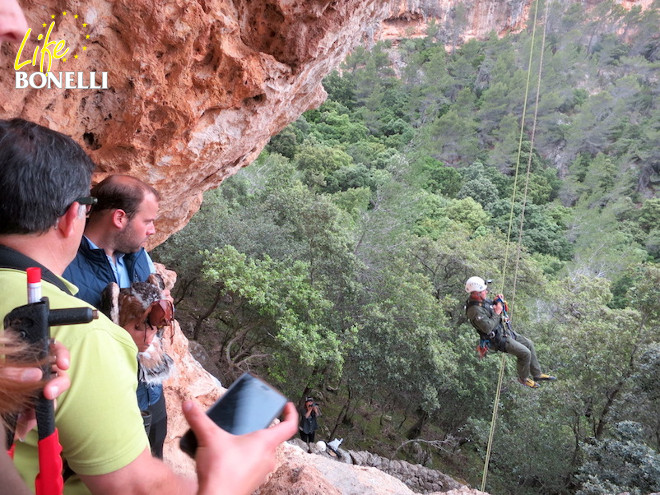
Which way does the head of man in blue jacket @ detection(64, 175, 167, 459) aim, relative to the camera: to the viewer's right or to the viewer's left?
to the viewer's right

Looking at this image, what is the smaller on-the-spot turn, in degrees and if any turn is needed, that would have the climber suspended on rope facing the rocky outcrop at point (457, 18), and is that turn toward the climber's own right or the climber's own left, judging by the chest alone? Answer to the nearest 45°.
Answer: approximately 90° to the climber's own left

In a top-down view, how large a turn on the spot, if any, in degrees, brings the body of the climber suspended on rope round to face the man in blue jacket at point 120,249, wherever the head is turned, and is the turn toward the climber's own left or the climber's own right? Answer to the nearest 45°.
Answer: approximately 90° to the climber's own right

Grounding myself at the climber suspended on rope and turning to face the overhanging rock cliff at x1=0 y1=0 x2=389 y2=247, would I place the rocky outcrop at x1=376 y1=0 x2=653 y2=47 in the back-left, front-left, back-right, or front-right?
back-right

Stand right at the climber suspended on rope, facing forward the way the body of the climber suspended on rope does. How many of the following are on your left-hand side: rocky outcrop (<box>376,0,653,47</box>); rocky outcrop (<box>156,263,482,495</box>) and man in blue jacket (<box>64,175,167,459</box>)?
1

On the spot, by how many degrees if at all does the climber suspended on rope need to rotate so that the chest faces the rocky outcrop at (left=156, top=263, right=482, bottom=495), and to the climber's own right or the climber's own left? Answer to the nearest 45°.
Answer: approximately 135° to the climber's own right
